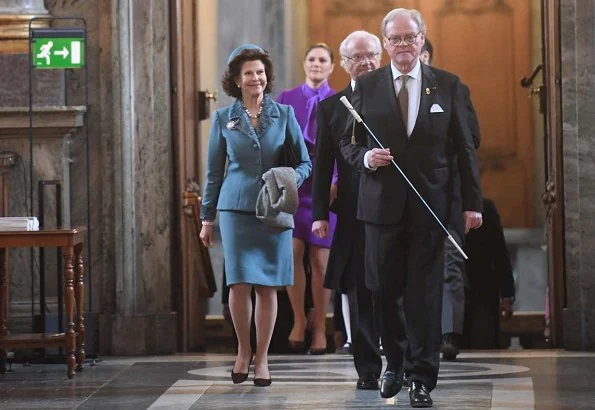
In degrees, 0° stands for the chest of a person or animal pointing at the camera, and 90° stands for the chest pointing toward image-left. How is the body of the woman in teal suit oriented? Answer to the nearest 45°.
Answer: approximately 0°

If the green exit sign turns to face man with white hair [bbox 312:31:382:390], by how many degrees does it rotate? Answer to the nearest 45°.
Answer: approximately 45° to its left

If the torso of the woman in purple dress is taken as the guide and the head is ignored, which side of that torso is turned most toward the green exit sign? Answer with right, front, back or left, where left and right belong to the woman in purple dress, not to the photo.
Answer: right

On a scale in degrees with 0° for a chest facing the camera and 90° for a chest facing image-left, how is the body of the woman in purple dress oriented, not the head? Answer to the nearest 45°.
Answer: approximately 0°

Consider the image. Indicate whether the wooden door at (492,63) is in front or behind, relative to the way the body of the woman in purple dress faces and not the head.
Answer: behind
